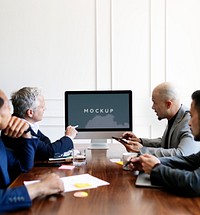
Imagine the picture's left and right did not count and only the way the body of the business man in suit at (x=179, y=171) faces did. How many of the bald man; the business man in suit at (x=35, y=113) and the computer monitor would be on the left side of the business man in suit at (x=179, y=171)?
0

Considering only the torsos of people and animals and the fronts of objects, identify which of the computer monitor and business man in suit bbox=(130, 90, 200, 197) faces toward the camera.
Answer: the computer monitor

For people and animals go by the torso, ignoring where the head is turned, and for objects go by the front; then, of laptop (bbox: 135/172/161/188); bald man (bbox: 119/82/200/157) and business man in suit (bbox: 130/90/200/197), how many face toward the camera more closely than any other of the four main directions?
0

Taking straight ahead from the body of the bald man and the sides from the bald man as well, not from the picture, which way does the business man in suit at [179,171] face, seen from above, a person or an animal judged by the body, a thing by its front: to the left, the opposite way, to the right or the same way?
the same way

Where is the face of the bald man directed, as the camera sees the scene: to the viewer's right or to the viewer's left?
to the viewer's left

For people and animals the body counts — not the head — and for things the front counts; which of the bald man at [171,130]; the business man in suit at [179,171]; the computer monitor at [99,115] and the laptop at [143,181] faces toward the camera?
the computer monitor

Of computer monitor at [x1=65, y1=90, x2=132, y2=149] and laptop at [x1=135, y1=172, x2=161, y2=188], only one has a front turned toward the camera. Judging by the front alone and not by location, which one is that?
the computer monitor

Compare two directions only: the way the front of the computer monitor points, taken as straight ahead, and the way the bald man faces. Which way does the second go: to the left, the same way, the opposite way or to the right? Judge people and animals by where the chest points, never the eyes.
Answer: to the right

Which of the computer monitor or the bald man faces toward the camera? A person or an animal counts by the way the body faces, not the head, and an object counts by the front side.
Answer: the computer monitor

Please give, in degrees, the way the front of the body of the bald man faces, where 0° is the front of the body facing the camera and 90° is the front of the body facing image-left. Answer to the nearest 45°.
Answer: approximately 90°

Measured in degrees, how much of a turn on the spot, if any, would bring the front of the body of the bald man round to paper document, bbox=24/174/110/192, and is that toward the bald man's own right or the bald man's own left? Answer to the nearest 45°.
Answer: approximately 45° to the bald man's own left

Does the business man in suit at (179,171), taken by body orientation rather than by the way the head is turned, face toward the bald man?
no

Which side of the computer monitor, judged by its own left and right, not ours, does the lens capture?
front

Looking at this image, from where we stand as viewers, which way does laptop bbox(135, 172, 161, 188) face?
facing away from the viewer and to the right of the viewer

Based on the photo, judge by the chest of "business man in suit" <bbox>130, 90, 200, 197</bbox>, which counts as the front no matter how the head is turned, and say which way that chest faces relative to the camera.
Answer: to the viewer's left
